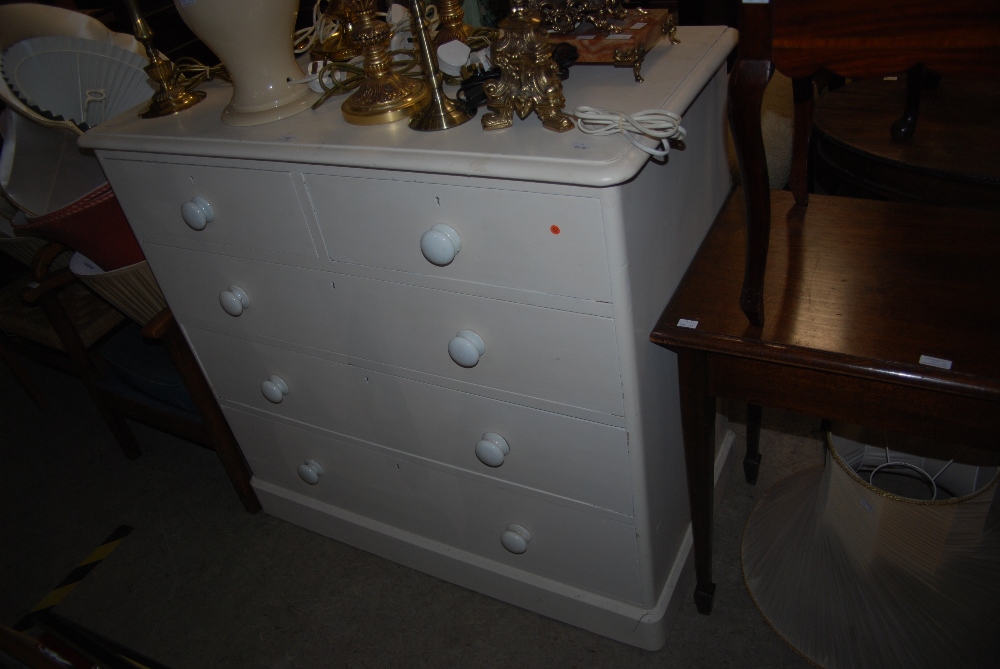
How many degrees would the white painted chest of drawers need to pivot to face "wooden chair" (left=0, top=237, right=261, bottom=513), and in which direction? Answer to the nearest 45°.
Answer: approximately 90° to its right

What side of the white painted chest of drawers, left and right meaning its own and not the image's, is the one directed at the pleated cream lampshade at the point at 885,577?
left

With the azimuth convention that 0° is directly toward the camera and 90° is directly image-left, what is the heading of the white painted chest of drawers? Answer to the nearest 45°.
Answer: approximately 45°

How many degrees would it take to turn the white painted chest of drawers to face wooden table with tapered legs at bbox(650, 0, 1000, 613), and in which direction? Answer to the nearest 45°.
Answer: approximately 90° to its left

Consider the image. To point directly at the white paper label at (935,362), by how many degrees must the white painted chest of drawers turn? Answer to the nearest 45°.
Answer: approximately 90° to its left

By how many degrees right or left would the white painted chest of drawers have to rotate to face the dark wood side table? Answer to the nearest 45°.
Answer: approximately 135° to its left
